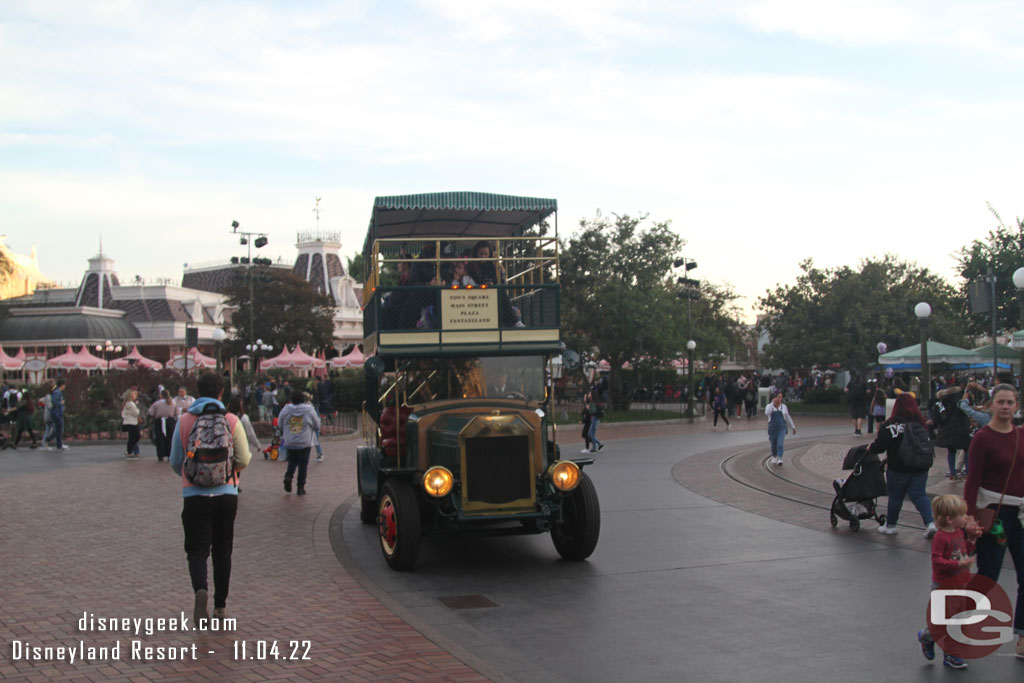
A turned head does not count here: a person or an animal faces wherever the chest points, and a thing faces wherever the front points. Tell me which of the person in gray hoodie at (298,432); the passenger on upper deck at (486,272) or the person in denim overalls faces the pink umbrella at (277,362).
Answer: the person in gray hoodie

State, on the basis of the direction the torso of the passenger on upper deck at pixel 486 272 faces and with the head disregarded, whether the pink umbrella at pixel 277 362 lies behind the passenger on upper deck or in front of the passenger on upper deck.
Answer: behind

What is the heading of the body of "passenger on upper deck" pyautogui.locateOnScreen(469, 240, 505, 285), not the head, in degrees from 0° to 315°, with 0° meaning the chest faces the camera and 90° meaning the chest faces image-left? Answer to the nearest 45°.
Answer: approximately 0°

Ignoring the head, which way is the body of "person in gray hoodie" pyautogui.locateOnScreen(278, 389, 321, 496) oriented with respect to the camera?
away from the camera

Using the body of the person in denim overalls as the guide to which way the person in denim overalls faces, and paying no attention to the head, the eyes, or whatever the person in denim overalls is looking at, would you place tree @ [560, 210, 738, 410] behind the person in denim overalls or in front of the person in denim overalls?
behind

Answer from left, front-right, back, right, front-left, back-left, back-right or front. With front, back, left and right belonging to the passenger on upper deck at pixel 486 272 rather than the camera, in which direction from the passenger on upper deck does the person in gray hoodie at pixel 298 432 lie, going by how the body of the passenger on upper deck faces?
back-right

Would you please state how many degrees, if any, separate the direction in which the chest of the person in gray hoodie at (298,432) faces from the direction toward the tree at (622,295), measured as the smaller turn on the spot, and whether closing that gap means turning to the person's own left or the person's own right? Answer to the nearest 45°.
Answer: approximately 45° to the person's own right

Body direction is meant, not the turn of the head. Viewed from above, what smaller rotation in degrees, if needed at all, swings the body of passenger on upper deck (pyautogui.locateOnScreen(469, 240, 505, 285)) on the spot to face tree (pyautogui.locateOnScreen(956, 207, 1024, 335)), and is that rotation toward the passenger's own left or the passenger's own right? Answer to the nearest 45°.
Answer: approximately 135° to the passenger's own left

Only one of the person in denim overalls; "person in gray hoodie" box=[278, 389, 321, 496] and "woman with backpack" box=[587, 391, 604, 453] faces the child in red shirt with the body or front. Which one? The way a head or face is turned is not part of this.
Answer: the person in denim overalls

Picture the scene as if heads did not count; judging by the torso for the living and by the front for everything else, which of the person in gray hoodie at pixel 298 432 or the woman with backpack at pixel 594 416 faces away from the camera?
the person in gray hoodie
